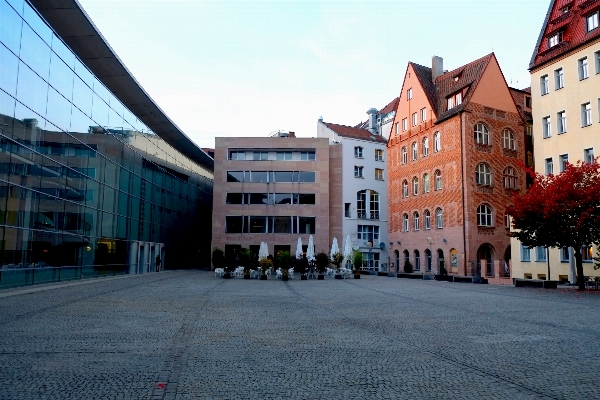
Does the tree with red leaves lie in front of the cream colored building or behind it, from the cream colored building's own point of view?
in front

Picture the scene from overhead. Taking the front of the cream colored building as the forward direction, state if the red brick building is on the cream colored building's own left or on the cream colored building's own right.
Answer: on the cream colored building's own right

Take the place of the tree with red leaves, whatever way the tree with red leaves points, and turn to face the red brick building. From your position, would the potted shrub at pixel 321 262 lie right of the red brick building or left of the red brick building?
left

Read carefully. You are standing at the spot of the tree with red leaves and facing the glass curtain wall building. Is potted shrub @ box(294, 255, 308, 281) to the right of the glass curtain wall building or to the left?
right

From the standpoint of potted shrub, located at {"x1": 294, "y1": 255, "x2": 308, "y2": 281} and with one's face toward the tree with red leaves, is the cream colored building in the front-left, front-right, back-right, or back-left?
front-left

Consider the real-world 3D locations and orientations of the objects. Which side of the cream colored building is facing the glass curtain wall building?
front

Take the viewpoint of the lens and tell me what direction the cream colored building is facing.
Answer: facing the viewer and to the left of the viewer

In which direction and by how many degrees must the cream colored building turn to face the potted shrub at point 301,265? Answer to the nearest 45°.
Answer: approximately 45° to its right
